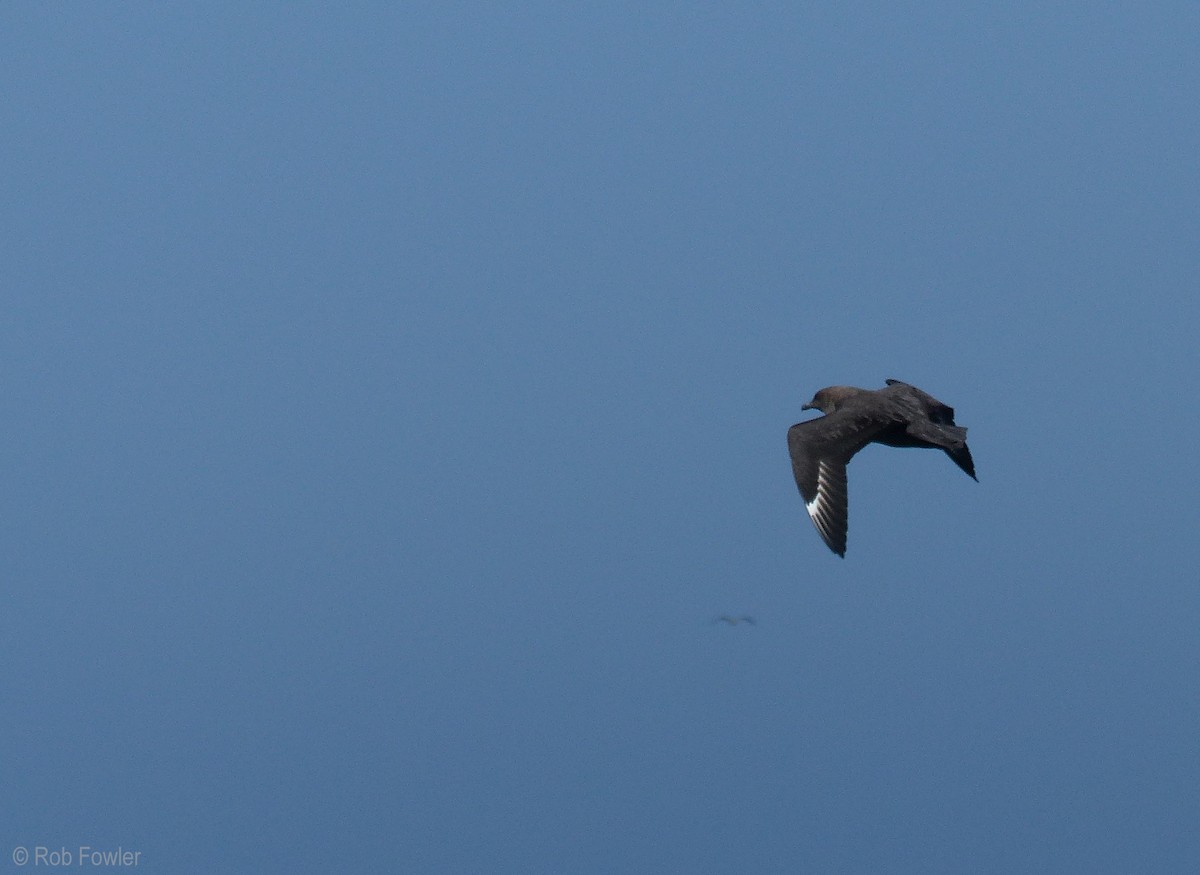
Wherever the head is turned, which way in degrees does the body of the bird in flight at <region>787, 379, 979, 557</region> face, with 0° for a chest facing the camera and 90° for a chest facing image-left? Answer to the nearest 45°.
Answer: approximately 90°
